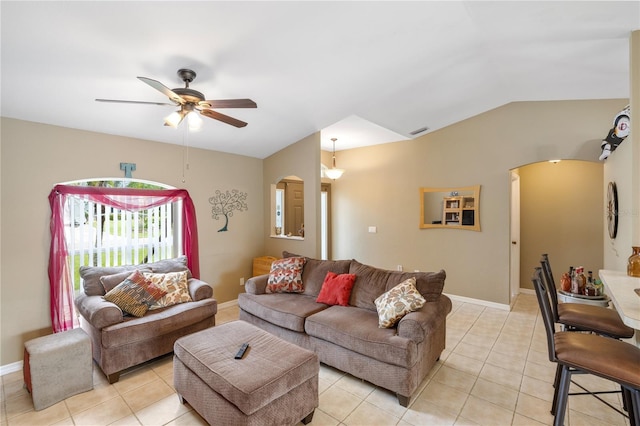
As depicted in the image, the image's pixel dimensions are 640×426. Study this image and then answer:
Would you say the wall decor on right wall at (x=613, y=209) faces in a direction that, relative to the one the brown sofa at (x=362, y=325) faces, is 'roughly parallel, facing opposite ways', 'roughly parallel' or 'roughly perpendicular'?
roughly perpendicular

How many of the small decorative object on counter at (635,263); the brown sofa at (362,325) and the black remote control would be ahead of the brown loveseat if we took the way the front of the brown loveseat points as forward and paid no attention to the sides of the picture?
3

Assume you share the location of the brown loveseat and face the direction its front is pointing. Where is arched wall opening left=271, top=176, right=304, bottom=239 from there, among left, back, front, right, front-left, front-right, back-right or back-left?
left

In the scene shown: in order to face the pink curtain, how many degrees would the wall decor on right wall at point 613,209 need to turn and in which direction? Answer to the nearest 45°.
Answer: approximately 45° to its left

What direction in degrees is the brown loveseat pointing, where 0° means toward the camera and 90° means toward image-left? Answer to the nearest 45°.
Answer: approximately 315°

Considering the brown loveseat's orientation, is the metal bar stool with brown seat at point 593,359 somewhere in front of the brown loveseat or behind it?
in front

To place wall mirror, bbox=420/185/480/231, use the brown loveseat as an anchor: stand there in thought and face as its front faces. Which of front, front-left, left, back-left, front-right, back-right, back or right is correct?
front-left

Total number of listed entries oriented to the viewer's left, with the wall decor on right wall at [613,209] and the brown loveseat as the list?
1

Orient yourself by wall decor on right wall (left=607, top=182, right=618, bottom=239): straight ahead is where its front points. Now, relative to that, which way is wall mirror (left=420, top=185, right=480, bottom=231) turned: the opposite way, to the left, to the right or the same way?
to the left

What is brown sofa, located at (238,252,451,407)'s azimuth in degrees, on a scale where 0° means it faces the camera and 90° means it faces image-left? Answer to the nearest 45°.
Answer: approximately 45°

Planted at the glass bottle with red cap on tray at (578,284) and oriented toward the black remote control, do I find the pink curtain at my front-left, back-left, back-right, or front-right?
front-right

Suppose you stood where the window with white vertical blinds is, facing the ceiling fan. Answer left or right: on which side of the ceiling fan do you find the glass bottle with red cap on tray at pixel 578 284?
left

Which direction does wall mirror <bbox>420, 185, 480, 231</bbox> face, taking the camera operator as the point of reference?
facing the viewer and to the left of the viewer
